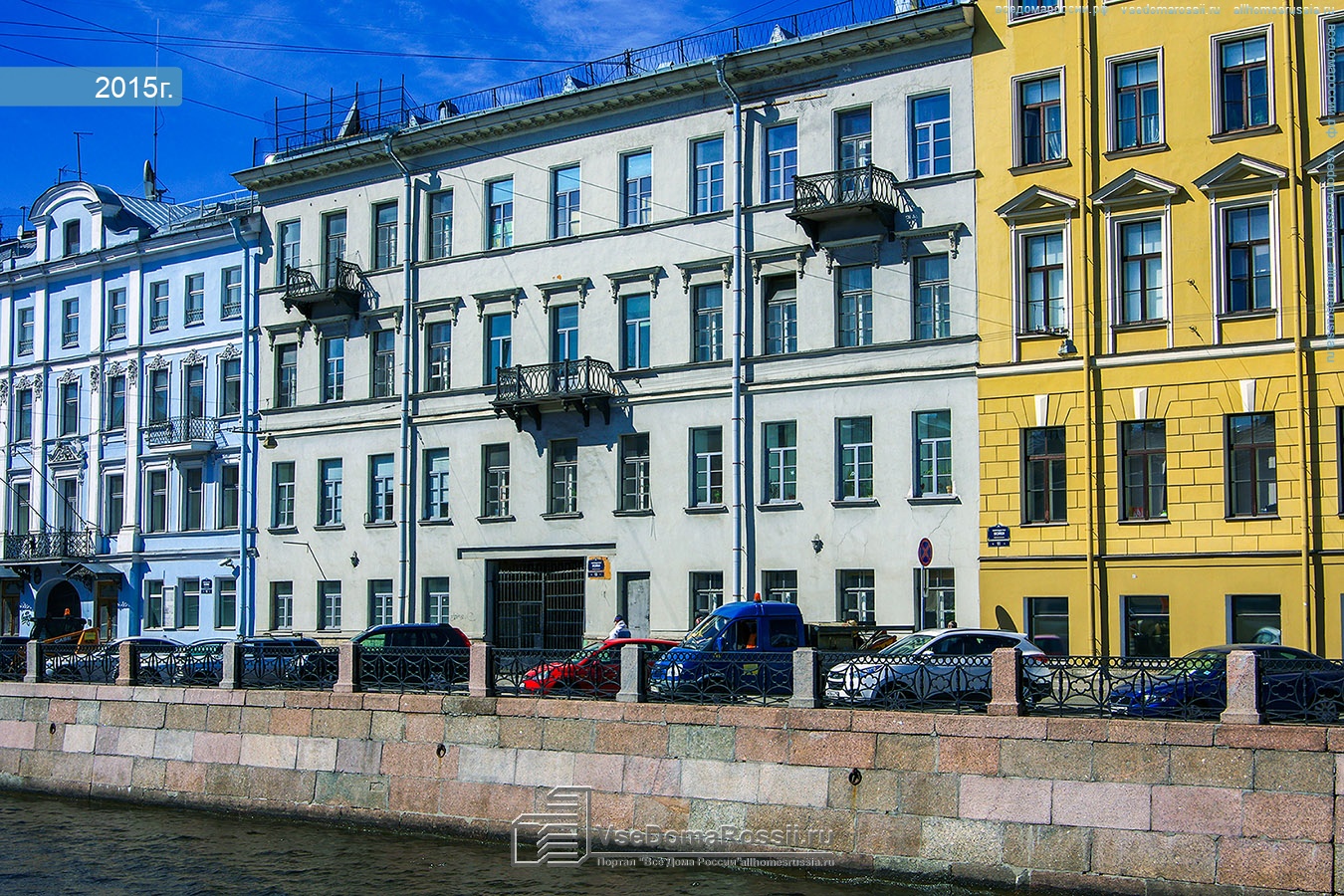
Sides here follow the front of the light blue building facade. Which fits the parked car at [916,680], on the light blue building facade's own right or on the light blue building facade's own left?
on the light blue building facade's own left

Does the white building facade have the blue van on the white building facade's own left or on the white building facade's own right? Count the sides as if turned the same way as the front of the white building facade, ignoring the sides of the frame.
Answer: on the white building facade's own left

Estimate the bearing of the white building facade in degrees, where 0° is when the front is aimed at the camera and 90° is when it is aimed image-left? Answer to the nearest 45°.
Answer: approximately 45°

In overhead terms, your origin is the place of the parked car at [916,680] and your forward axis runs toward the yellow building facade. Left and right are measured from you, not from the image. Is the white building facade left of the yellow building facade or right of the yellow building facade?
left

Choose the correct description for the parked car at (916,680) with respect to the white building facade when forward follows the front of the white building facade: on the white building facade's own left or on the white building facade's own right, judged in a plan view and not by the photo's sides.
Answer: on the white building facade's own left

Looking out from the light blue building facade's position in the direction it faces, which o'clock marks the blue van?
The blue van is roughly at 10 o'clock from the light blue building facade.

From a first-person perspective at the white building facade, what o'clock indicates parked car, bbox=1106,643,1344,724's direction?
The parked car is roughly at 10 o'clock from the white building facade.
